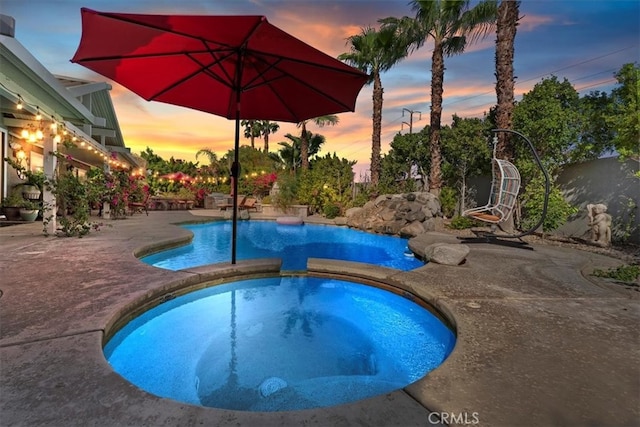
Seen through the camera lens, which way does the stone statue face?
facing the viewer and to the left of the viewer

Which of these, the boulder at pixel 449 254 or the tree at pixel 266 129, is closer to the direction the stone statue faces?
the boulder

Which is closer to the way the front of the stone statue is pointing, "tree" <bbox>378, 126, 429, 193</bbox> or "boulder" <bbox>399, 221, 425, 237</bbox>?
the boulder
